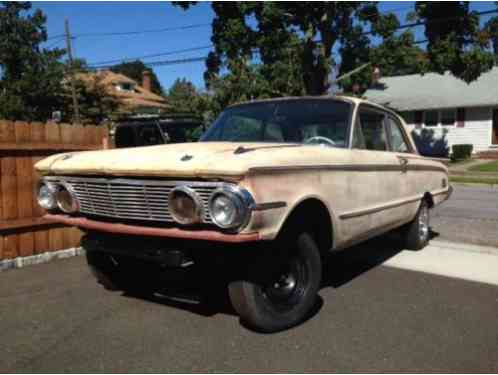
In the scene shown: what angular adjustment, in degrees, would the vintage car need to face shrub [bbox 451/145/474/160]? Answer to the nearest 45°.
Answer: approximately 180°

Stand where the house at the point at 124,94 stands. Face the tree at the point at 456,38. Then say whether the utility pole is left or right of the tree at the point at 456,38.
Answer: right

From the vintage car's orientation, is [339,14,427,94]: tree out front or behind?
behind

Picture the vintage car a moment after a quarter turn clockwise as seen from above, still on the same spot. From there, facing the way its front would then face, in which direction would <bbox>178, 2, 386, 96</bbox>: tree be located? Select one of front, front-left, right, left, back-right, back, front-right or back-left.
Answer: front-right

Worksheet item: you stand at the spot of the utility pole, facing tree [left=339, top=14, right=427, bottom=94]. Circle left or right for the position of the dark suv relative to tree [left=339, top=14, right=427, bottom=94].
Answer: right

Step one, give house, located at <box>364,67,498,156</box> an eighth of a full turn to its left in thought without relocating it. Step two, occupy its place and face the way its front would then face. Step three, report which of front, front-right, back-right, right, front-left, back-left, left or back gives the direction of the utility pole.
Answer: back-right

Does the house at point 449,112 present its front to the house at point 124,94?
no

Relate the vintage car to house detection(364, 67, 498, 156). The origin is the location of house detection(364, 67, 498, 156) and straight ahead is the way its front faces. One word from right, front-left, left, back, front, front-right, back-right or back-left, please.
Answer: front

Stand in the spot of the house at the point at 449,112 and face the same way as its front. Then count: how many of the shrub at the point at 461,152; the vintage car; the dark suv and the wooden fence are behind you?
0

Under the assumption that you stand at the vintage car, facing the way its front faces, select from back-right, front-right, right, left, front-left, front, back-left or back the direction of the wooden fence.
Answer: right

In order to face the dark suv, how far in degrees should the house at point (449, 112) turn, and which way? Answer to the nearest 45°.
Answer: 0° — it already faces it

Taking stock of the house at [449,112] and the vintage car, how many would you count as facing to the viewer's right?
0

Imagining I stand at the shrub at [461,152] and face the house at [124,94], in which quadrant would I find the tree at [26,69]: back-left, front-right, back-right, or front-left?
front-left

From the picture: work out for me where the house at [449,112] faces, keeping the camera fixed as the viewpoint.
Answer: facing the viewer

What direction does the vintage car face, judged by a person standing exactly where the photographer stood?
facing the viewer and to the left of the viewer
